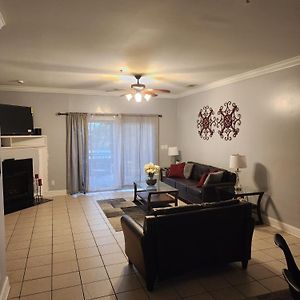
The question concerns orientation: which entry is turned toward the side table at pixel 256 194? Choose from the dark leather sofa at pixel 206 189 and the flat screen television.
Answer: the flat screen television

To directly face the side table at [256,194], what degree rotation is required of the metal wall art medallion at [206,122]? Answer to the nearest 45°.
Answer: approximately 90° to its left

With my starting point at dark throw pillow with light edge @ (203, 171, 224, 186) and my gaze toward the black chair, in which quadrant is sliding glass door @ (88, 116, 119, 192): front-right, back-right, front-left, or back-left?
back-right

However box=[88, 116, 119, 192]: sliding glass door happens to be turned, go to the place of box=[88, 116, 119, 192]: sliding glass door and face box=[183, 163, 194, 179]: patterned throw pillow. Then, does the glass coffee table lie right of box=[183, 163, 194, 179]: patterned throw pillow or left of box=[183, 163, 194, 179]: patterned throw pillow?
right

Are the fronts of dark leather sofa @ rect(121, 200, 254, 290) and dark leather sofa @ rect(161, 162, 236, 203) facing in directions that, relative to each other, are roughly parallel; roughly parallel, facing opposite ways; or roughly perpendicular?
roughly perpendicular

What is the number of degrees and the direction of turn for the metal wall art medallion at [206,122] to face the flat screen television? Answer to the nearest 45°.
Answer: approximately 45° to its right

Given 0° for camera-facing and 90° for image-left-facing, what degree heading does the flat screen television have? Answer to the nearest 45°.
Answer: approximately 315°

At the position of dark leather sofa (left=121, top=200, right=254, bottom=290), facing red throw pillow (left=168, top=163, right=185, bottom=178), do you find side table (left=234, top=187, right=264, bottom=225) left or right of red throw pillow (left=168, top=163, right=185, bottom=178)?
right

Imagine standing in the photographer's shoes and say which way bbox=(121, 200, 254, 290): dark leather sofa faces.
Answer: facing away from the viewer and to the left of the viewer
